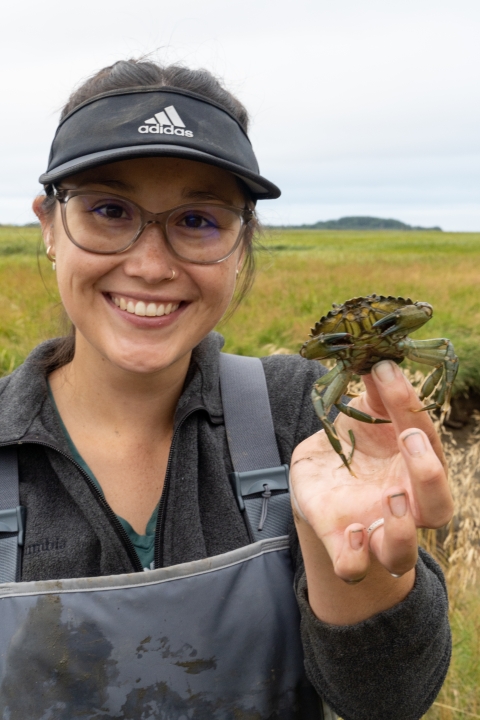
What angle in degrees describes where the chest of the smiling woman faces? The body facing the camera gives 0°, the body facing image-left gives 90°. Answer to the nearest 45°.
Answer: approximately 0°
